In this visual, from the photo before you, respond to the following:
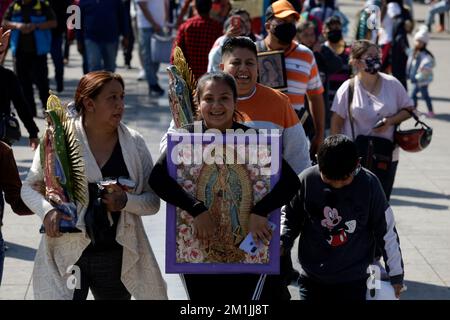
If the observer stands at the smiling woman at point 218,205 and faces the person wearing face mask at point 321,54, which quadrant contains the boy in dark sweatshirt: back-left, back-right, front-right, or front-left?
front-right

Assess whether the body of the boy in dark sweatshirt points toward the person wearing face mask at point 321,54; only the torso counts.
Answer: no

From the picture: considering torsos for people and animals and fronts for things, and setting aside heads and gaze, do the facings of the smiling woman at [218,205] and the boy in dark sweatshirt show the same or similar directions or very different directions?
same or similar directions

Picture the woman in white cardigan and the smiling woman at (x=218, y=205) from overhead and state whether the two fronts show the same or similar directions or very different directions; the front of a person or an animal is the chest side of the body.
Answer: same or similar directions

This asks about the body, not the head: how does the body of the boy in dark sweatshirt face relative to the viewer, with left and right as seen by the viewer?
facing the viewer

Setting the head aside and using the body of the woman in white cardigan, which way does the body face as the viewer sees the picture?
toward the camera

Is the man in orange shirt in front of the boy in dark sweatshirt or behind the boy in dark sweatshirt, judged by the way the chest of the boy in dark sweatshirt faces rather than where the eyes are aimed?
behind

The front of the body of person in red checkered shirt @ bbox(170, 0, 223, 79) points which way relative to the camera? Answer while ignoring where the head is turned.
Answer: away from the camera

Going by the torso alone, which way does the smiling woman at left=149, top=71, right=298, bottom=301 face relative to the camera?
toward the camera

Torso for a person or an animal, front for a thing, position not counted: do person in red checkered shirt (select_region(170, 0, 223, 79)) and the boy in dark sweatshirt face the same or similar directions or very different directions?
very different directions

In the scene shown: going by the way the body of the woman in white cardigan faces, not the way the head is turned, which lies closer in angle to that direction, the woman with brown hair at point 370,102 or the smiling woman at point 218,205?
the smiling woman

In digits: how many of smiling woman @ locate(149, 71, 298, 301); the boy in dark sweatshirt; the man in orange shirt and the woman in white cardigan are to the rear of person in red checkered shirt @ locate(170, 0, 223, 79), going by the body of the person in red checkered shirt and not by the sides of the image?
4

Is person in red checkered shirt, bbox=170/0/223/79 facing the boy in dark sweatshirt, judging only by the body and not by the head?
no

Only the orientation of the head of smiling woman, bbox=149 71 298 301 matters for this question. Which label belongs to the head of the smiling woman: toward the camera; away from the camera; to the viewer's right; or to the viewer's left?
toward the camera

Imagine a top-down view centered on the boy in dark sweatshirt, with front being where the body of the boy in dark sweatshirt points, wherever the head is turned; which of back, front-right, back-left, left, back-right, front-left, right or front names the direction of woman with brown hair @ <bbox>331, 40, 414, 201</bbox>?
back
